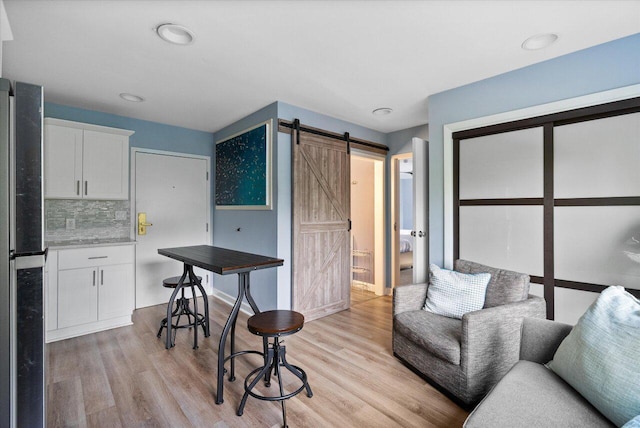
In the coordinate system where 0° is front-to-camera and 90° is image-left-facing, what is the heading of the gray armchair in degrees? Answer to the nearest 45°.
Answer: approximately 45°

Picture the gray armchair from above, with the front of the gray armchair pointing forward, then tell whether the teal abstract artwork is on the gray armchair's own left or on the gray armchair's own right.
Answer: on the gray armchair's own right

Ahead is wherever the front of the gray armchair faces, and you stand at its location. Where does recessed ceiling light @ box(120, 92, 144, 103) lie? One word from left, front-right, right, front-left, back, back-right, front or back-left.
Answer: front-right

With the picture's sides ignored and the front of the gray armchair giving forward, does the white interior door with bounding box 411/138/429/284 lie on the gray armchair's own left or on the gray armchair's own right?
on the gray armchair's own right

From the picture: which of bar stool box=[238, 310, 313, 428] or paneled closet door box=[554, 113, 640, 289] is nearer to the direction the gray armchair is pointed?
the bar stool

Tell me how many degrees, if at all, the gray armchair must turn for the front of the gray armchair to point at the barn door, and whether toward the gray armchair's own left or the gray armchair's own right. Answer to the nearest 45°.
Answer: approximately 90° to the gray armchair's own right

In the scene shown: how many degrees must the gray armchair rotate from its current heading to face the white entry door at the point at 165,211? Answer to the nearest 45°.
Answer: approximately 45° to its right
